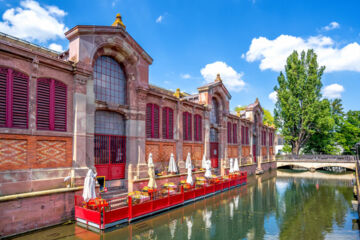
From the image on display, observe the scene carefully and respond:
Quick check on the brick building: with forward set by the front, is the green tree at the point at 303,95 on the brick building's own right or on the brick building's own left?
on the brick building's own left

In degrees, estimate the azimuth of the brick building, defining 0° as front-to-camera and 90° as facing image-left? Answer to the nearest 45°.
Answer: approximately 315°

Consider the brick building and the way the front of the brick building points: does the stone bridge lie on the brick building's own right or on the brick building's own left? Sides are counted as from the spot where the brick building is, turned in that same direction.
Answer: on the brick building's own left
